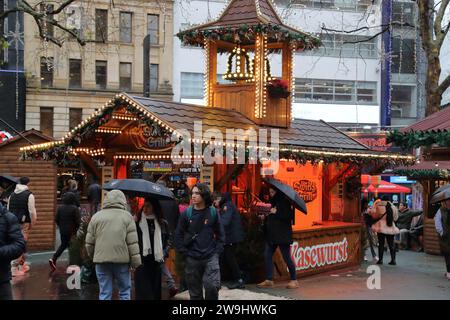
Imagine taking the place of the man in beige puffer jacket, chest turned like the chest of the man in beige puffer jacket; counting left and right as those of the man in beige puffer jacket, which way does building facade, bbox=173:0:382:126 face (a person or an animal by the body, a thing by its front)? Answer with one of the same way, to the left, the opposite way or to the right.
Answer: the opposite way

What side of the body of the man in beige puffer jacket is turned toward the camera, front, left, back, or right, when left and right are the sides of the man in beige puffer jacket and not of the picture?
back

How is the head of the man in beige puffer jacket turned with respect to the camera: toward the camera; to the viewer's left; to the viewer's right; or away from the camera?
away from the camera

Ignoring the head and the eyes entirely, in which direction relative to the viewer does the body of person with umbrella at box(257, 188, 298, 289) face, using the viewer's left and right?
facing to the left of the viewer

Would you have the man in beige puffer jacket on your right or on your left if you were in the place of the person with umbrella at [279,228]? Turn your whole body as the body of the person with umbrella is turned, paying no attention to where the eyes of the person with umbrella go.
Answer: on your left

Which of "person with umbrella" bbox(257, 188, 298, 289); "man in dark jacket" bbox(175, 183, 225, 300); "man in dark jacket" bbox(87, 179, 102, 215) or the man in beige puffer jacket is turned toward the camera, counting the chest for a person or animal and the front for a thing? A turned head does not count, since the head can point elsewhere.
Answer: "man in dark jacket" bbox(175, 183, 225, 300)
